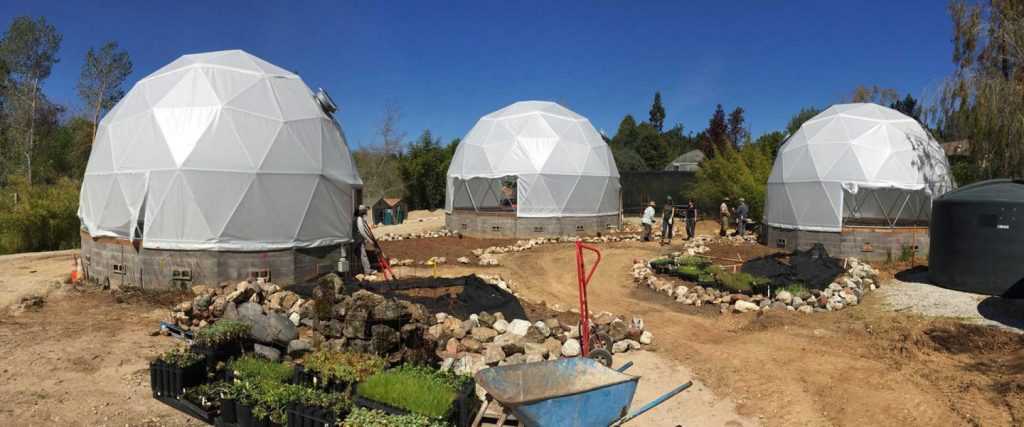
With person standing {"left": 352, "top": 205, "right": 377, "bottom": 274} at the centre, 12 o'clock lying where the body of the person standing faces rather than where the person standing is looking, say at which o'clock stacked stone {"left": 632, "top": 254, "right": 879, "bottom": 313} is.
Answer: The stacked stone is roughly at 1 o'clock from the person standing.

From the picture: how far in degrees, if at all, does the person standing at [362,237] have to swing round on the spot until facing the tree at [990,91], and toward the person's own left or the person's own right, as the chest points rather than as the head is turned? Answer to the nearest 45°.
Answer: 0° — they already face it

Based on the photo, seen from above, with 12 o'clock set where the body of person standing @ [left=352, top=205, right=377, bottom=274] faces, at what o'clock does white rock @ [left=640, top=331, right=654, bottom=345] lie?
The white rock is roughly at 2 o'clock from the person standing.

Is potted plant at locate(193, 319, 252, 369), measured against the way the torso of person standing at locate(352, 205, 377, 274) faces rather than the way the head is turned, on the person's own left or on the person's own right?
on the person's own right

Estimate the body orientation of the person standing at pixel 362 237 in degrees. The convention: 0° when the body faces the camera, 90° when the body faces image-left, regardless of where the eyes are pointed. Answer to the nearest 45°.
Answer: approximately 270°

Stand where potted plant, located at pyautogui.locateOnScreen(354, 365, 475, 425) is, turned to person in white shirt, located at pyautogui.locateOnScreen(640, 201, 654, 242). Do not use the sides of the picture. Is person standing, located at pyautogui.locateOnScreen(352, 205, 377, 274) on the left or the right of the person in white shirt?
left

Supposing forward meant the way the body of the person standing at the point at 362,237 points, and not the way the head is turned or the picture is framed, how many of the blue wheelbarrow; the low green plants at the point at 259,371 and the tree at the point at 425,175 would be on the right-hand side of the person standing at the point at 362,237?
2
